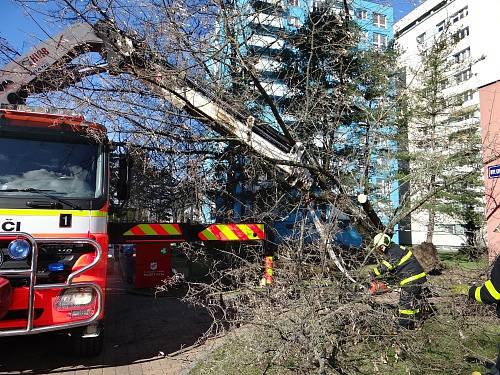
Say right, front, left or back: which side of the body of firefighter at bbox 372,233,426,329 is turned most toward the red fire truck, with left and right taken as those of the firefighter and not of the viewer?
front

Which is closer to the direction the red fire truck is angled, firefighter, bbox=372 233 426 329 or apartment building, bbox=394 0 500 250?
the firefighter

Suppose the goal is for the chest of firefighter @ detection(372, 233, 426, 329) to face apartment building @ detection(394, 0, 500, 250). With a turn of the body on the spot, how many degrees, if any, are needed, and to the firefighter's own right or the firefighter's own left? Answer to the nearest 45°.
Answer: approximately 90° to the firefighter's own right

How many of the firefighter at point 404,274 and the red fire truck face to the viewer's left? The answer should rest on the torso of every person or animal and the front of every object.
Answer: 1

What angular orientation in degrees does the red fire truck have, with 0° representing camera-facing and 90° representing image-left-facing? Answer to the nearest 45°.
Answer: approximately 0°

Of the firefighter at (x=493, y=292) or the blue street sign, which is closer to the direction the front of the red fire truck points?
the firefighter

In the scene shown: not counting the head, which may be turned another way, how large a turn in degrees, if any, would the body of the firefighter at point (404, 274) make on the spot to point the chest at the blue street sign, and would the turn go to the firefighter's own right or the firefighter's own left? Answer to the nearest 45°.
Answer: approximately 90° to the firefighter's own right

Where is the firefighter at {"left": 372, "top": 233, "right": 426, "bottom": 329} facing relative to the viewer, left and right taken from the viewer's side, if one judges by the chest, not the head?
facing to the left of the viewer

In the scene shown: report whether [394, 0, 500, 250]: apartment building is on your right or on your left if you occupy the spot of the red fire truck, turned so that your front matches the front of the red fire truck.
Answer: on your left

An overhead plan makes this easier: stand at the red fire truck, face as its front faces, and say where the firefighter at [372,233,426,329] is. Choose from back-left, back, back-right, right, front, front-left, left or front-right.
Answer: left

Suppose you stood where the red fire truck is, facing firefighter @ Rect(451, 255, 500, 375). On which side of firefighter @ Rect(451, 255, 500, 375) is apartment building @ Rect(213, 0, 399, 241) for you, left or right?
left
